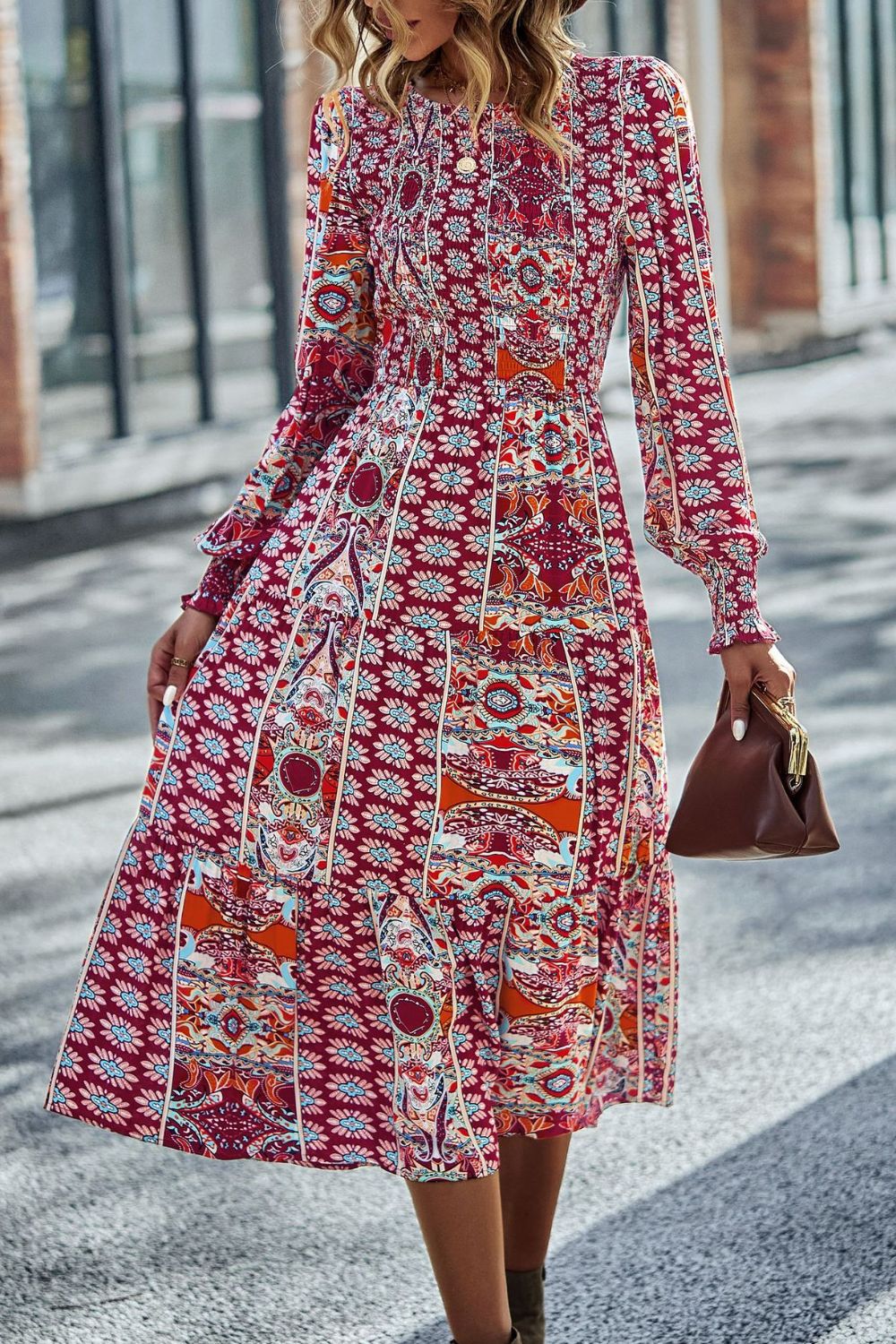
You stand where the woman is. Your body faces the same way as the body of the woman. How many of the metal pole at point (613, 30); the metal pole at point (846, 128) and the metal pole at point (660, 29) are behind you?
3

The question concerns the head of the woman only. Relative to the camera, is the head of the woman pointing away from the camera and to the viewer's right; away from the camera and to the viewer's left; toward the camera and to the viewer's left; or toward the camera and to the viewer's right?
toward the camera and to the viewer's left

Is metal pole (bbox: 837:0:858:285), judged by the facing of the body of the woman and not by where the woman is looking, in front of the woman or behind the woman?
behind

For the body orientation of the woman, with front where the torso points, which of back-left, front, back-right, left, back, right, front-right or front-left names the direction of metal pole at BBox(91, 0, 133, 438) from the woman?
back

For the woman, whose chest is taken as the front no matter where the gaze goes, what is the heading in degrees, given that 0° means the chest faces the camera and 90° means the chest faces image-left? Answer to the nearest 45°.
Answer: approximately 0°

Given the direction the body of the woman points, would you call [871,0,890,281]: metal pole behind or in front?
behind

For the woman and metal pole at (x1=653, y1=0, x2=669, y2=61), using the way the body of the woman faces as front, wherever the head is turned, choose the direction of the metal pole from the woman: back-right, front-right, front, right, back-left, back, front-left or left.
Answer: back

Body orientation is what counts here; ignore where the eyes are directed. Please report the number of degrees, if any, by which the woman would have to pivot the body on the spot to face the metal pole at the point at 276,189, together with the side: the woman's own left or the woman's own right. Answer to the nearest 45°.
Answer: approximately 180°

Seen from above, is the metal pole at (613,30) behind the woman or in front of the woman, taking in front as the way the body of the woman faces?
behind

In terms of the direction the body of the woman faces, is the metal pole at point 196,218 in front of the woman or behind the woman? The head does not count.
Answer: behind
